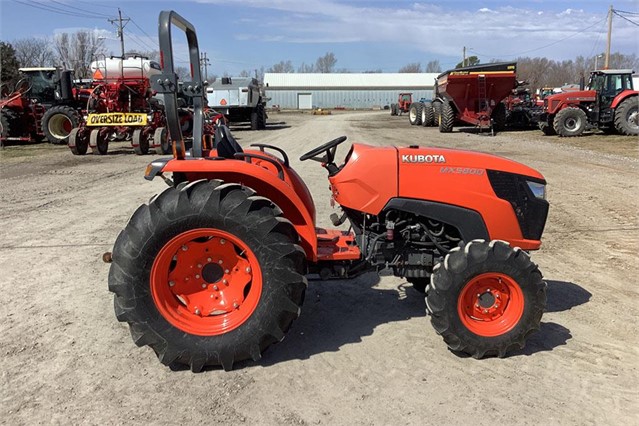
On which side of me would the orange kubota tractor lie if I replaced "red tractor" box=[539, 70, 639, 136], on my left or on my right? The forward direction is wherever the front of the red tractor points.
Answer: on my left

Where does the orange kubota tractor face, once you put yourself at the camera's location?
facing to the right of the viewer

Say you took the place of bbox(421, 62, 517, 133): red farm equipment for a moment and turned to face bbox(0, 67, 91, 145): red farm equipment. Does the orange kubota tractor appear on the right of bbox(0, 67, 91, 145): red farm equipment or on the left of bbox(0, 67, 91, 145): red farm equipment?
left

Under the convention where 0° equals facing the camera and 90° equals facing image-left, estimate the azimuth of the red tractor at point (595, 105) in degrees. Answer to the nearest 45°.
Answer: approximately 90°

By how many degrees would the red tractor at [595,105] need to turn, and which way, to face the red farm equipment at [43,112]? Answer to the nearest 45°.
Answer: approximately 45° to its left

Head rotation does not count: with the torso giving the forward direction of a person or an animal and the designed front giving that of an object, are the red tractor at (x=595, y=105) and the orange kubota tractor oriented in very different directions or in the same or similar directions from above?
very different directions

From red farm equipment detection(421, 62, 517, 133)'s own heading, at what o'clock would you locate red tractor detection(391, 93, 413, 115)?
The red tractor is roughly at 7 o'clock from the red farm equipment.

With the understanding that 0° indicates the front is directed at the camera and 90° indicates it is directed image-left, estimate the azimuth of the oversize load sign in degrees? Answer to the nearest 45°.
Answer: approximately 0°

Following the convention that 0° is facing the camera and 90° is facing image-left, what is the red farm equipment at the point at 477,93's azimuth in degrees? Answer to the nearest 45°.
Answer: approximately 315°
